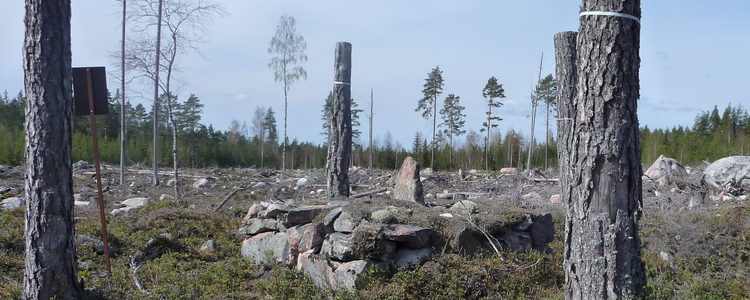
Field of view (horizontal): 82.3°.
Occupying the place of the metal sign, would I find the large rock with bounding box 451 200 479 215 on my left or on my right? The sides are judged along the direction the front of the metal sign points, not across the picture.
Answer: on my right

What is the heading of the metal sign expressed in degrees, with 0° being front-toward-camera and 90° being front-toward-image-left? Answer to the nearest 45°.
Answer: approximately 180°

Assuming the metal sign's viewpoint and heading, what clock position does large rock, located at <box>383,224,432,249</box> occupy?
The large rock is roughly at 4 o'clock from the metal sign.

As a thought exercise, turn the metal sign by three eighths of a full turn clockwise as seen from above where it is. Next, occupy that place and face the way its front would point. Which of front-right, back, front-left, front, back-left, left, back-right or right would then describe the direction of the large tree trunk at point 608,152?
front

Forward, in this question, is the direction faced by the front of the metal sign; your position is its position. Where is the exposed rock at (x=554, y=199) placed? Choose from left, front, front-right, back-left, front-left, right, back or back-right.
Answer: right

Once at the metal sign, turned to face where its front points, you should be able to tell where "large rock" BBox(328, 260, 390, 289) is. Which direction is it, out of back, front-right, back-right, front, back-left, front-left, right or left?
back-right

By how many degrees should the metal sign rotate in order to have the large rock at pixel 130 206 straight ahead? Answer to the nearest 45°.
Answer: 0° — it already faces it

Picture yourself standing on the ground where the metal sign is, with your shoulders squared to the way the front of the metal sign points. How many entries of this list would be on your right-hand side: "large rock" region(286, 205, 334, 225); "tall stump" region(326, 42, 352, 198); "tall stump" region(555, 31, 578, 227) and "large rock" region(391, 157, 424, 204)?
4
